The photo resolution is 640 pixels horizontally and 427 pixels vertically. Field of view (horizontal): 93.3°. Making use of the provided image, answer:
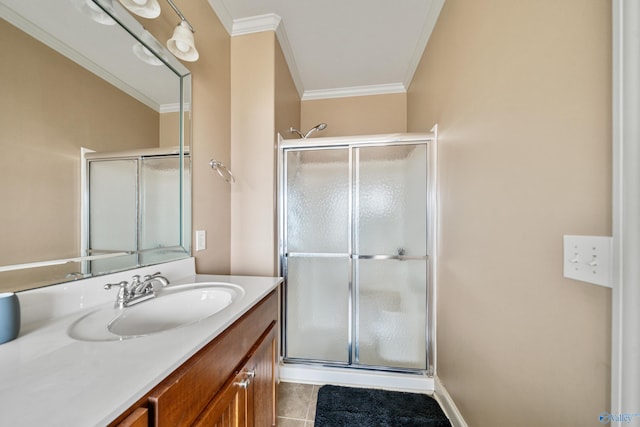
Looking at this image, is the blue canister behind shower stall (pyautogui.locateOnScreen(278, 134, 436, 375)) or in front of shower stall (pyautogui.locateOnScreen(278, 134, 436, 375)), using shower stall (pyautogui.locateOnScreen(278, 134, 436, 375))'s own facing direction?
in front

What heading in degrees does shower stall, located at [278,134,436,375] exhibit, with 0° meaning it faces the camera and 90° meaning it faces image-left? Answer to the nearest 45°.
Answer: approximately 0°

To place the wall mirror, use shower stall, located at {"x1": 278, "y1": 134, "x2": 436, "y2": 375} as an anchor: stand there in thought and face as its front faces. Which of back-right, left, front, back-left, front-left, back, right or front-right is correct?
front-right

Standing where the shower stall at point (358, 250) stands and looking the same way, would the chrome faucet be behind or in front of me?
in front

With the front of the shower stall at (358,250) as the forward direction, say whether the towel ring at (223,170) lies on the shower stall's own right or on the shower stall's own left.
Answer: on the shower stall's own right

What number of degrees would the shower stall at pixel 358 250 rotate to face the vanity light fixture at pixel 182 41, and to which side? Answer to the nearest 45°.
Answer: approximately 45° to its right

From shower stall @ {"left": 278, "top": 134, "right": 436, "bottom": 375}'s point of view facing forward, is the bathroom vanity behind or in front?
in front
